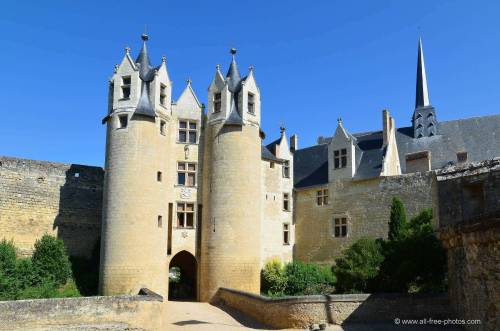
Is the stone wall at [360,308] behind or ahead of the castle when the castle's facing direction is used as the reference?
ahead

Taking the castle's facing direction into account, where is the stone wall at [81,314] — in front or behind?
in front

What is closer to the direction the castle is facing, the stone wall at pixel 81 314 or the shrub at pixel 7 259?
the stone wall

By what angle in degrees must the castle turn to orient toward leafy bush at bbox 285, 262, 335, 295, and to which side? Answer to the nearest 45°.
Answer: approximately 90° to its left

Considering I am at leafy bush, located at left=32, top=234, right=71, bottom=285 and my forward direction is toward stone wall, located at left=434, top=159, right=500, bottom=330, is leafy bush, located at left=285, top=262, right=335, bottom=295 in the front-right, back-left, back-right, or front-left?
front-left

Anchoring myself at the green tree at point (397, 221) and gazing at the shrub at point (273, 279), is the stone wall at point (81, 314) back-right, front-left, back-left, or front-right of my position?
front-left

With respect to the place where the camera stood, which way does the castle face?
facing the viewer

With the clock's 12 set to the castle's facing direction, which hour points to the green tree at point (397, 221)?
The green tree is roughly at 10 o'clock from the castle.

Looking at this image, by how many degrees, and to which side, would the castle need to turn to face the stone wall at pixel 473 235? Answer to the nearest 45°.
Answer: approximately 45° to its left
